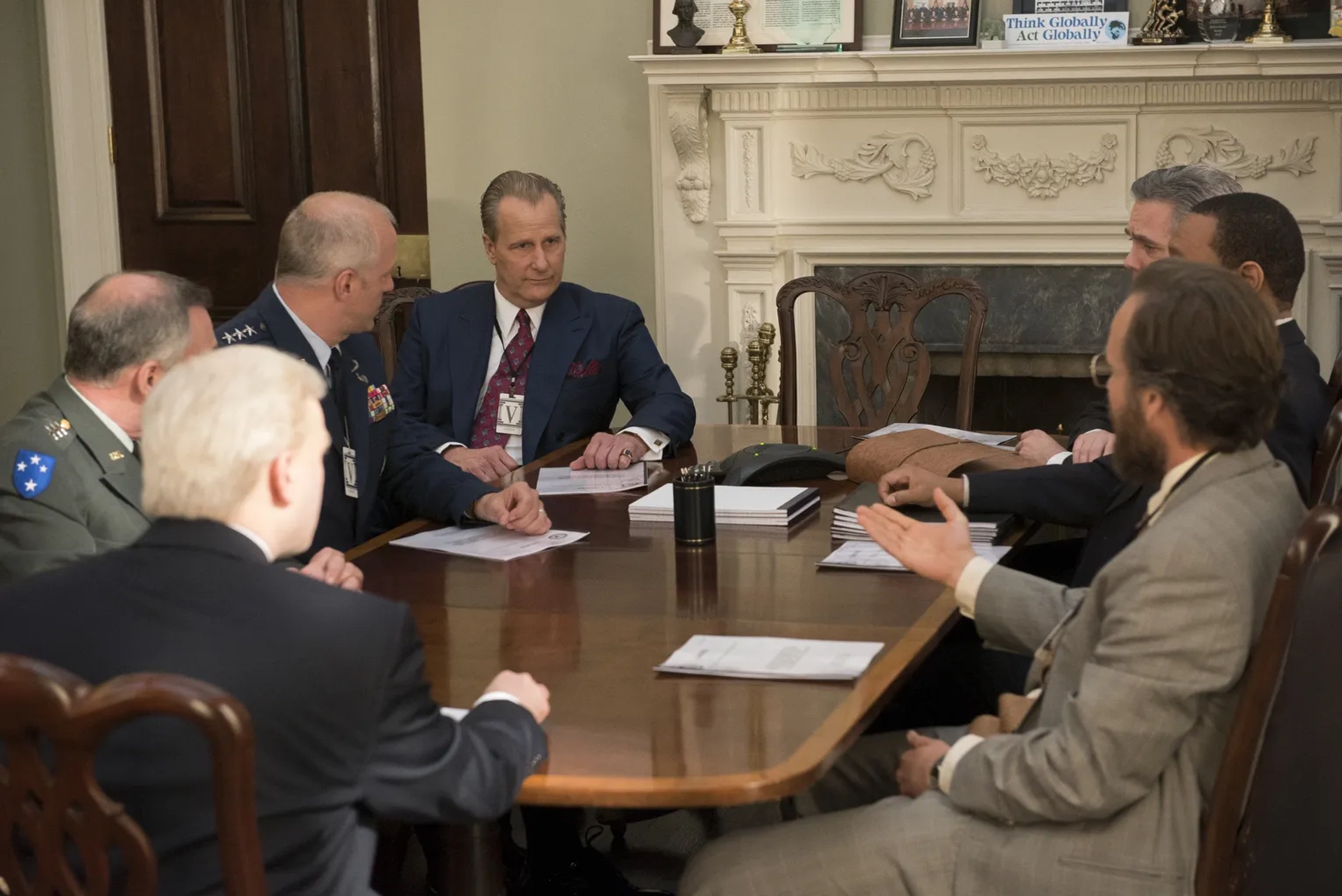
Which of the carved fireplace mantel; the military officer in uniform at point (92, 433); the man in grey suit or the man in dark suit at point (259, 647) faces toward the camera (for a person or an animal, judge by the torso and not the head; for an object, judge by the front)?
the carved fireplace mantel

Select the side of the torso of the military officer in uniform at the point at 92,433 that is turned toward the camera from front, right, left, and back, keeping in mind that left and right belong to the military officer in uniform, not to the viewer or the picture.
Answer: right

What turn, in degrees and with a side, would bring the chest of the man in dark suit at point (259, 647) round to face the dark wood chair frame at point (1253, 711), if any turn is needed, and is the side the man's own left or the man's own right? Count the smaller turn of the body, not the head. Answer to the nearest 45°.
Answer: approximately 45° to the man's own right

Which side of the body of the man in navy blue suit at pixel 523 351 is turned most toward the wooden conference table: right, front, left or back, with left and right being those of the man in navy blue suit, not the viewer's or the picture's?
front

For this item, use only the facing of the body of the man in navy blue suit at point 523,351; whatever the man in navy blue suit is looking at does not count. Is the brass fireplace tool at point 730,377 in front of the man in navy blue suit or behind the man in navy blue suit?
behind

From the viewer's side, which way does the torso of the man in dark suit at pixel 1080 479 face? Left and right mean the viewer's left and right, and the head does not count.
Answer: facing to the left of the viewer

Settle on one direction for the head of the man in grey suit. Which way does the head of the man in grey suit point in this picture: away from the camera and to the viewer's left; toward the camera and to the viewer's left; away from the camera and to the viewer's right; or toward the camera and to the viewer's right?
away from the camera and to the viewer's left

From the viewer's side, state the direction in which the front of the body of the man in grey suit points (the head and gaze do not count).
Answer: to the viewer's left

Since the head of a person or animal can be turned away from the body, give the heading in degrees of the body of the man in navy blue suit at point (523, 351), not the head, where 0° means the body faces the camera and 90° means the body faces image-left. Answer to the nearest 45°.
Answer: approximately 0°

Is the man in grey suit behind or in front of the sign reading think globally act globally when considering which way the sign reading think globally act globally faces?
in front

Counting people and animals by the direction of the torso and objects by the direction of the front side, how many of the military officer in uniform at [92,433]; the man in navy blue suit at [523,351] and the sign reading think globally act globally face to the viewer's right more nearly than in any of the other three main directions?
1

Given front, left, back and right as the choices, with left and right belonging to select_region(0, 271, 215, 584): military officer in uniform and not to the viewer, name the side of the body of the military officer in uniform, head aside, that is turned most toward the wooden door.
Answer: left

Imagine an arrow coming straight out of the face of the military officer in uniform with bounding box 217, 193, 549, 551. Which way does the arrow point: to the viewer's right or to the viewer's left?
to the viewer's right

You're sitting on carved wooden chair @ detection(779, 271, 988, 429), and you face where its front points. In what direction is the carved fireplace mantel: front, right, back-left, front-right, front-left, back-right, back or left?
back

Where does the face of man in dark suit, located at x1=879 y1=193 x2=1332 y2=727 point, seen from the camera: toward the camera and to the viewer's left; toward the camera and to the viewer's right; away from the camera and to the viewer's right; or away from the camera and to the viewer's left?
away from the camera and to the viewer's left
